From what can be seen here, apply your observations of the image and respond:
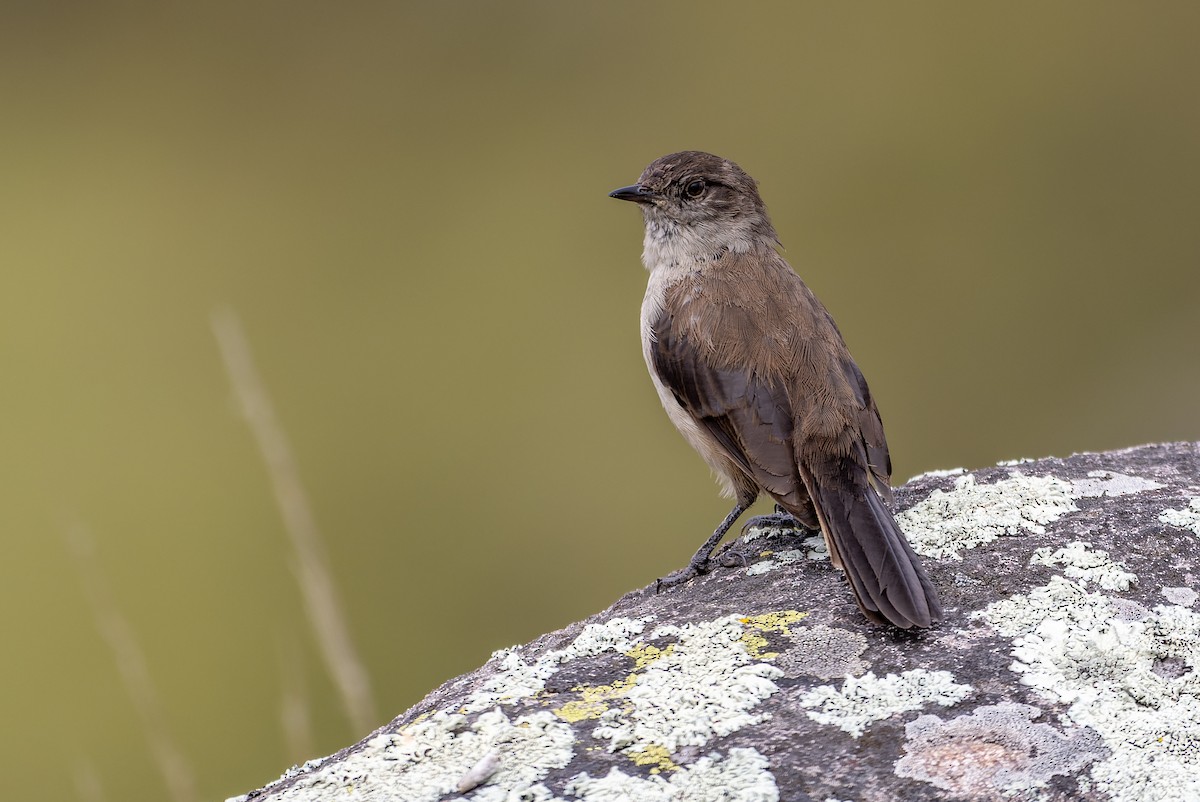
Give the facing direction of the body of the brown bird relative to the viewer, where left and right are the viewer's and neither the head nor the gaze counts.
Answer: facing away from the viewer and to the left of the viewer
